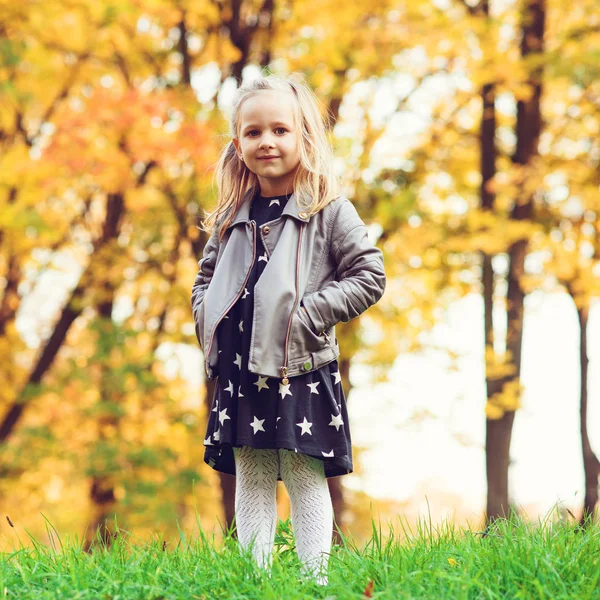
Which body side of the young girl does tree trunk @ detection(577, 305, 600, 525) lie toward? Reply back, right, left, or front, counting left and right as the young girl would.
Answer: back

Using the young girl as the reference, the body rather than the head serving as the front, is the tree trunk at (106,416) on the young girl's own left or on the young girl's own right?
on the young girl's own right
